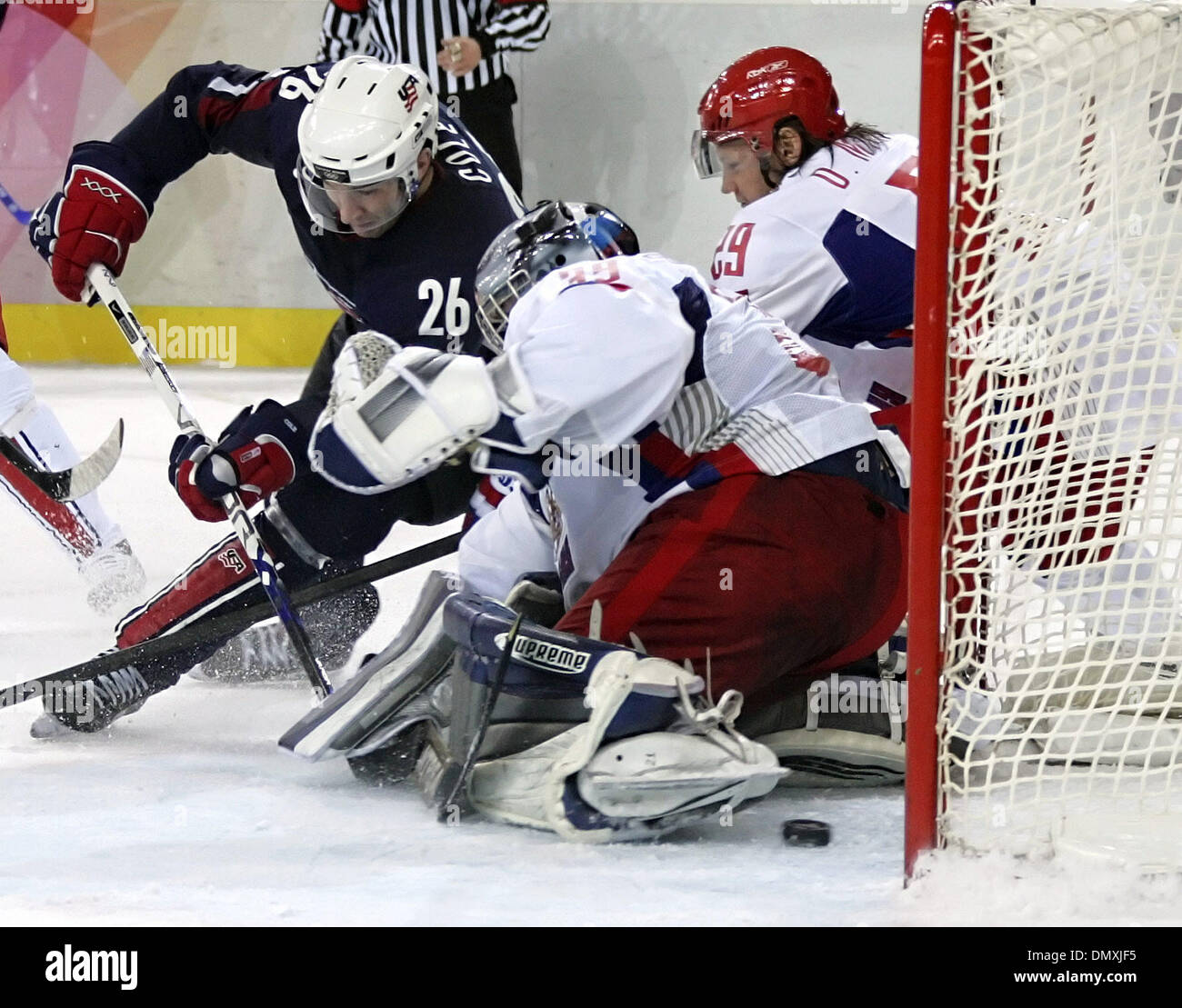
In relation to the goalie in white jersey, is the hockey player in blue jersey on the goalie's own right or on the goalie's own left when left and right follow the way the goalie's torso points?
on the goalie's own right

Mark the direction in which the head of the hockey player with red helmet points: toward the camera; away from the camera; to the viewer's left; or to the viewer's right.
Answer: to the viewer's left

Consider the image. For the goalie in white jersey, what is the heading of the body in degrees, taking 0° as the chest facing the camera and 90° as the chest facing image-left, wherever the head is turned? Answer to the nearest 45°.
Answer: approximately 90°

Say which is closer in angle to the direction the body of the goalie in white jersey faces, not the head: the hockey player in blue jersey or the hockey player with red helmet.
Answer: the hockey player in blue jersey

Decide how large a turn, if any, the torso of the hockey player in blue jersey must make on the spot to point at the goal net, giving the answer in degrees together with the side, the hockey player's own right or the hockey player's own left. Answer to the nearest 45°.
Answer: approximately 90° to the hockey player's own left

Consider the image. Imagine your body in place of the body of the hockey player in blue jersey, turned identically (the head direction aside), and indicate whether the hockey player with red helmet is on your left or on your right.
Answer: on your left
